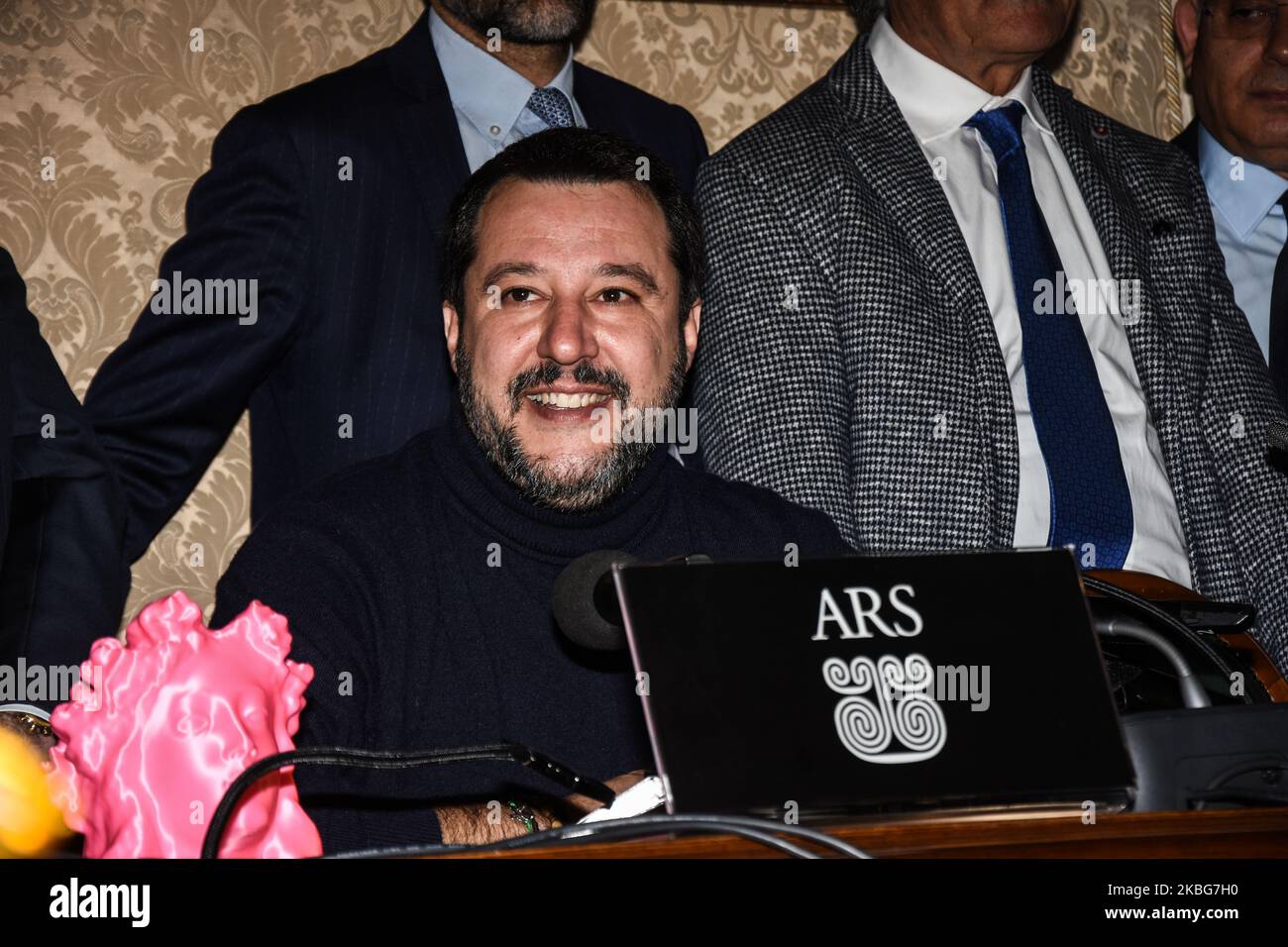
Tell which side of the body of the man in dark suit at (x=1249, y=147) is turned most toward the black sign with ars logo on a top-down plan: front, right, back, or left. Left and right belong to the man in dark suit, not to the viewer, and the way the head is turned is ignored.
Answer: front

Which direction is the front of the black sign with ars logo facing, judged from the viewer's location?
facing the viewer

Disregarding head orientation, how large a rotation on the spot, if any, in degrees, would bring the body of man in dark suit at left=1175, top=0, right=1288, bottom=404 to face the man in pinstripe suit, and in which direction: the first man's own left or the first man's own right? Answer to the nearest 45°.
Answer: approximately 45° to the first man's own right

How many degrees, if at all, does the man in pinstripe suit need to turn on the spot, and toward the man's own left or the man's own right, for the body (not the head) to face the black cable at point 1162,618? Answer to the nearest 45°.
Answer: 0° — they already face it

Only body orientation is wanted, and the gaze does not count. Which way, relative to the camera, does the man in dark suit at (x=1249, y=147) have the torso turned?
toward the camera

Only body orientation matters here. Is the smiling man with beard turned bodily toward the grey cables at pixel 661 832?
yes

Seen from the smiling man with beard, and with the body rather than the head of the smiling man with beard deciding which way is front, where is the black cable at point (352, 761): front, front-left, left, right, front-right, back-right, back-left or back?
front

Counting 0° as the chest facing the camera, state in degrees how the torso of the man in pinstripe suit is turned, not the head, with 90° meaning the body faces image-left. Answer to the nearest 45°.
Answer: approximately 315°

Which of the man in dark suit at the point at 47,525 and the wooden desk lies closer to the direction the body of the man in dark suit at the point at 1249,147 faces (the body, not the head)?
the wooden desk

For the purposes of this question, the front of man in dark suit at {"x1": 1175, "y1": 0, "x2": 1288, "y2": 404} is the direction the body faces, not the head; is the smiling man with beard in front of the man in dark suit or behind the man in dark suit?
in front

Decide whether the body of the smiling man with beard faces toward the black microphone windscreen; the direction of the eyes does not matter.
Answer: yes

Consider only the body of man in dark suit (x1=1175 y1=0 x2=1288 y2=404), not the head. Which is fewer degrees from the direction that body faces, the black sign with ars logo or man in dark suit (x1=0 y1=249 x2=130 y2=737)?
the black sign with ars logo

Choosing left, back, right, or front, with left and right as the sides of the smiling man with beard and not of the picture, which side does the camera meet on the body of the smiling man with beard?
front
